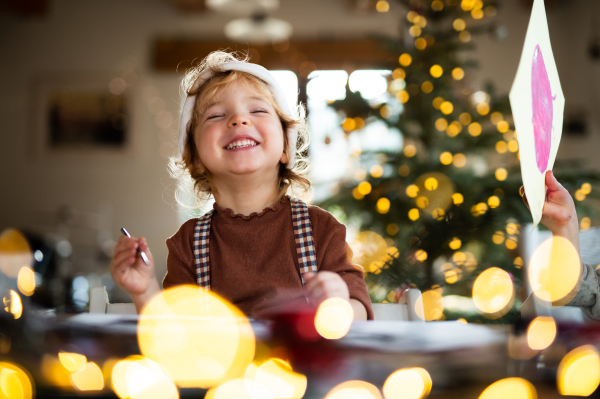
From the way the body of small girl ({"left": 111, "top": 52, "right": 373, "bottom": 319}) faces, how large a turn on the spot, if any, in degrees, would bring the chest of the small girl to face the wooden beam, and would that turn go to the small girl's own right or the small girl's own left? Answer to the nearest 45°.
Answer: approximately 180°

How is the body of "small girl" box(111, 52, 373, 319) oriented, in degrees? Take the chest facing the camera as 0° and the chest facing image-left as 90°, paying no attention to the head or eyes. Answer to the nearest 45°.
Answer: approximately 0°

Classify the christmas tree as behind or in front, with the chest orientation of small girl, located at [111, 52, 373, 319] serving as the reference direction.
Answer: behind
